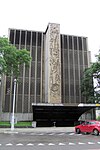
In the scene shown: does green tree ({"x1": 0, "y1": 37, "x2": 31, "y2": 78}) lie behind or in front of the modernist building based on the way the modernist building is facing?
in front

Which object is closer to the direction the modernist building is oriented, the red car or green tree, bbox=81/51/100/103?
the red car

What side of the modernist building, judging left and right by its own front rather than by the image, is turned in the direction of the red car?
front

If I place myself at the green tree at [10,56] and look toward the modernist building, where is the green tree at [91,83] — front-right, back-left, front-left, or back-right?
front-right

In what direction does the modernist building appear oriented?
toward the camera
